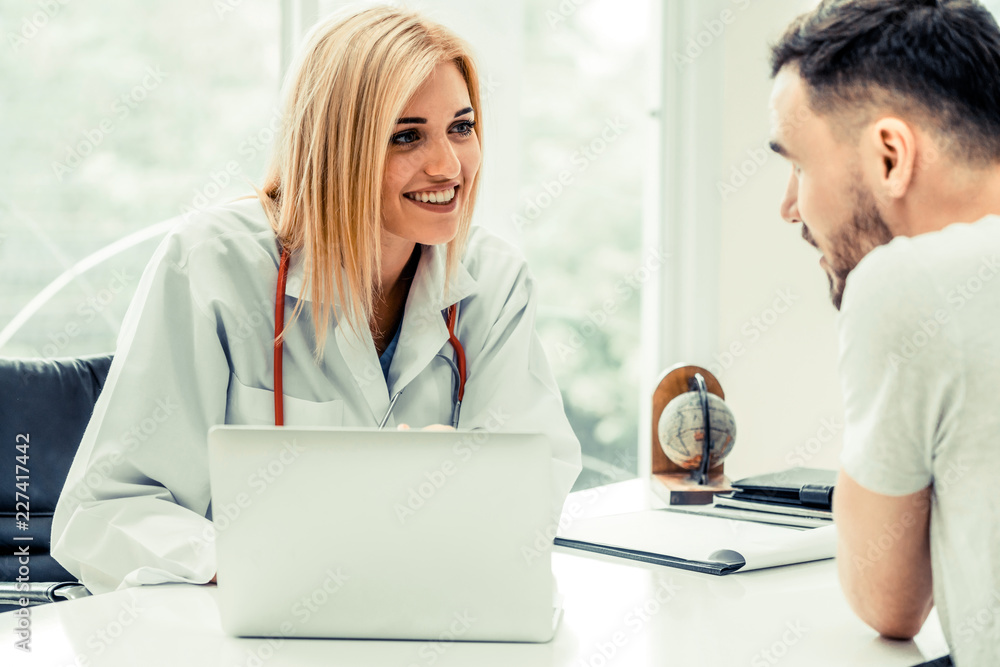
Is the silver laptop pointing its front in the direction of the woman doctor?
yes

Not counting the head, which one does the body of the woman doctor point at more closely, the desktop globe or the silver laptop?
the silver laptop

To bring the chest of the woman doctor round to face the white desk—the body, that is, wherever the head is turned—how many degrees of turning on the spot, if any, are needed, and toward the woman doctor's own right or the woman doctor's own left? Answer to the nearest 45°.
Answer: approximately 45° to the woman doctor's own right

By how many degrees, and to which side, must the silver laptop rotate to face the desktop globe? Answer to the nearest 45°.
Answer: approximately 45° to its right

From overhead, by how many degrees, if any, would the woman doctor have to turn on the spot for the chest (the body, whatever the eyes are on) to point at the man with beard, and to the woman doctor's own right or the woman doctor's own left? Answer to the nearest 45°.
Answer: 0° — they already face them

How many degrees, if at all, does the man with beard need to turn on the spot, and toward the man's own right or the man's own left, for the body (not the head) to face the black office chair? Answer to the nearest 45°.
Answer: approximately 45° to the man's own left

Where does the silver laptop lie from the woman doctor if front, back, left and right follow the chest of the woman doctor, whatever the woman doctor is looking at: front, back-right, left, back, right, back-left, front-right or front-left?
front-right

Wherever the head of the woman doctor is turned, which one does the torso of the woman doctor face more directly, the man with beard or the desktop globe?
the man with beard

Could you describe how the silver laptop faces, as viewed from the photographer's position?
facing away from the viewer

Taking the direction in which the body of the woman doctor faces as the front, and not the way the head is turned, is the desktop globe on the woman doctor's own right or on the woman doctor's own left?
on the woman doctor's own left

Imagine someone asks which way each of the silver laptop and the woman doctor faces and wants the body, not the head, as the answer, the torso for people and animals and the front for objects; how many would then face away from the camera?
1
